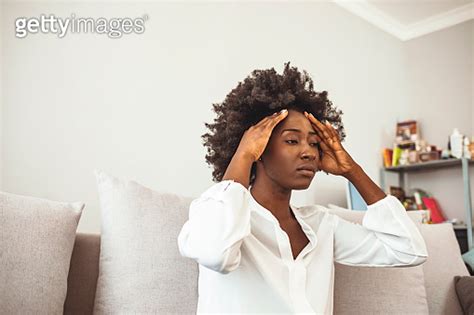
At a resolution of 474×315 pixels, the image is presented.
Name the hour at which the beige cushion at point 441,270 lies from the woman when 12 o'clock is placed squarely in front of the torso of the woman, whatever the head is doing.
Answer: The beige cushion is roughly at 9 o'clock from the woman.

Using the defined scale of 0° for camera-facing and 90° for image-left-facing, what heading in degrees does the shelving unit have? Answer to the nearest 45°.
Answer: approximately 45°

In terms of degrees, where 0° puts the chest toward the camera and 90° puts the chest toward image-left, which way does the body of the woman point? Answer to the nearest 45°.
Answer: approximately 315°

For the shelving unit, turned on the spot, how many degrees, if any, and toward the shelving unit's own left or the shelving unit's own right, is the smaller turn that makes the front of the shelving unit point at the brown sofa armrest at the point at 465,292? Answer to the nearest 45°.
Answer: approximately 45° to the shelving unit's own left

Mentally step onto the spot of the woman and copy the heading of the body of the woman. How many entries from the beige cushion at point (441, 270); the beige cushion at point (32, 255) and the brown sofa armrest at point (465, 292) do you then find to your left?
2

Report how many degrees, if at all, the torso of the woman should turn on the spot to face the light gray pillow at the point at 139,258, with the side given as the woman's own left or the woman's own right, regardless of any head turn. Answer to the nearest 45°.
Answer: approximately 135° to the woman's own right

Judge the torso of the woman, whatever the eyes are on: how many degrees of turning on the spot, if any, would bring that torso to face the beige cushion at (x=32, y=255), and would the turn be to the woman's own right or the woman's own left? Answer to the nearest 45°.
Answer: approximately 135° to the woman's own right
